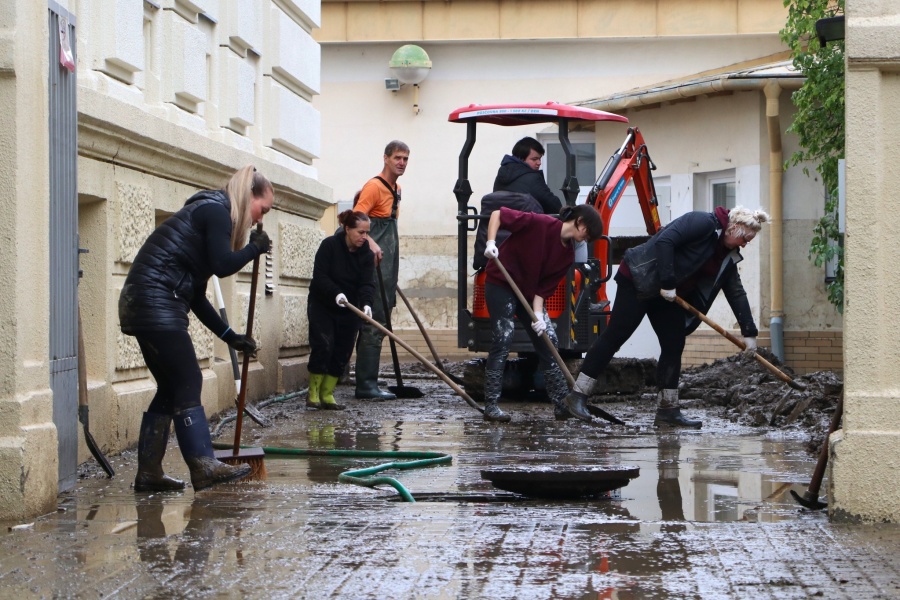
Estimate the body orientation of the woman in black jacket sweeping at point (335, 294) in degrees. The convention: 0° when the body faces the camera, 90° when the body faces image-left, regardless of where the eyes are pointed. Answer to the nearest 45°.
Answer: approximately 315°

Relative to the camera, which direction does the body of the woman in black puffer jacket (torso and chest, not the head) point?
to the viewer's right

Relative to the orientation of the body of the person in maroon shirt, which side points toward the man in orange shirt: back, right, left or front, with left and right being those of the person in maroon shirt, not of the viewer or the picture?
back

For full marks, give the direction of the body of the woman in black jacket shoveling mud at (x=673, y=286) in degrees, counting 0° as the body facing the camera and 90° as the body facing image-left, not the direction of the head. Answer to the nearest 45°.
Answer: approximately 270°

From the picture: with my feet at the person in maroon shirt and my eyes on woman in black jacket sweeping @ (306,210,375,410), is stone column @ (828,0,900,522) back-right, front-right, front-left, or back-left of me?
back-left

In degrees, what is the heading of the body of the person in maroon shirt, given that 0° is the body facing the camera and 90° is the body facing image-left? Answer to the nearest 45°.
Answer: approximately 315°
